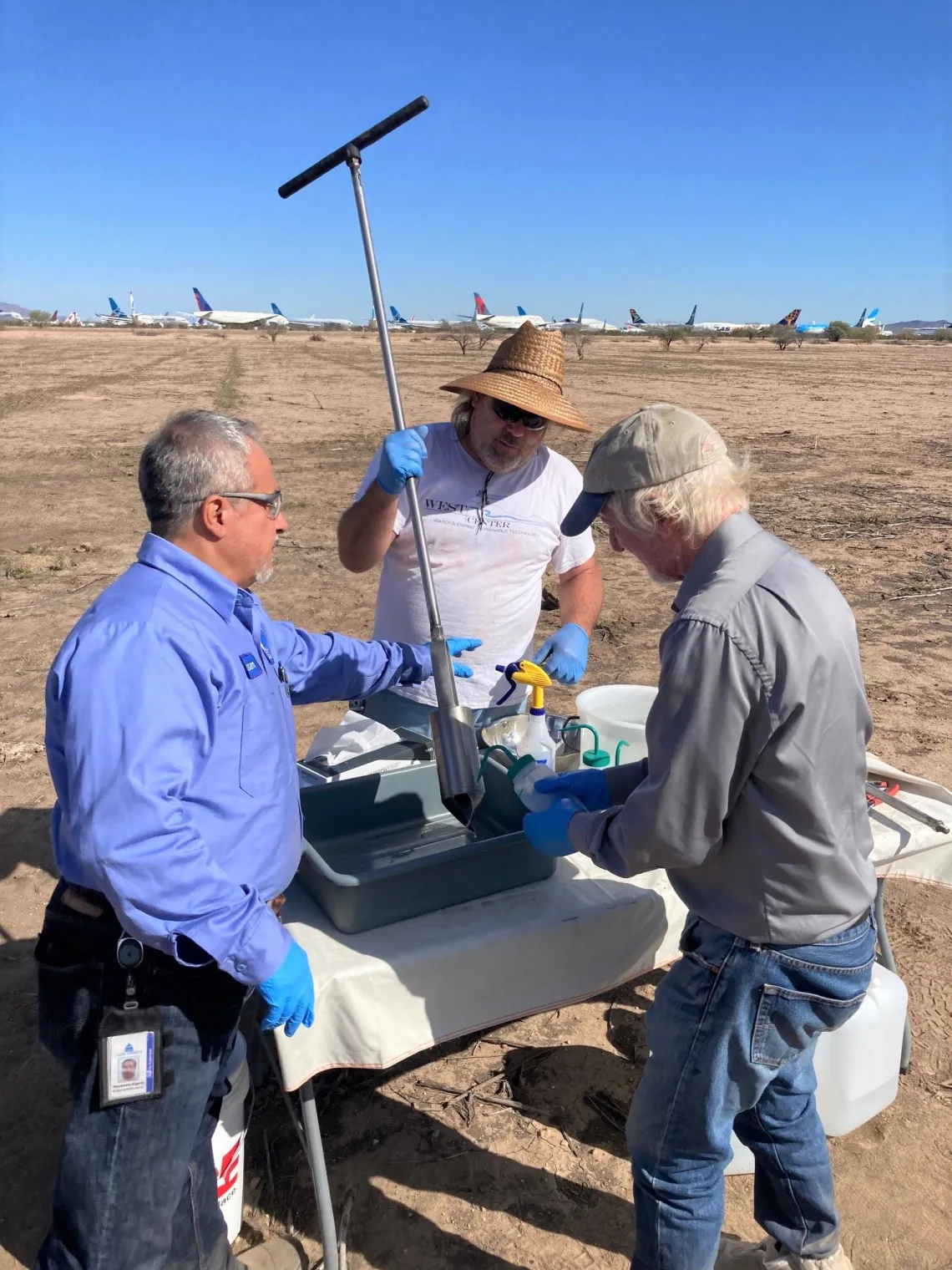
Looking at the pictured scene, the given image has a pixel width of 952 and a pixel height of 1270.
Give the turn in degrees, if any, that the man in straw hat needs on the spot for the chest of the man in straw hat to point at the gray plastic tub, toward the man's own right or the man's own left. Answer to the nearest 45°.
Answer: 0° — they already face it

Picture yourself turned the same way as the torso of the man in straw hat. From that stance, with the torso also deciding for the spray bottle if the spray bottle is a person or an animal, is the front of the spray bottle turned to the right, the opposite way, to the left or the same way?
to the right

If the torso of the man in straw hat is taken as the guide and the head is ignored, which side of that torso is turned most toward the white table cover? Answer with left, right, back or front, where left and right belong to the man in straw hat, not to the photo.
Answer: front

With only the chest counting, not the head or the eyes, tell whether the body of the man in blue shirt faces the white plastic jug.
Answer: yes

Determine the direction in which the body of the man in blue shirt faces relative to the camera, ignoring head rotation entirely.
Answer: to the viewer's right

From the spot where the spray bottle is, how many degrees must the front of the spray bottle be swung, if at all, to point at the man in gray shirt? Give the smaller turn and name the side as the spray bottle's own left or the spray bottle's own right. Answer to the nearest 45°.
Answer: approximately 135° to the spray bottle's own left

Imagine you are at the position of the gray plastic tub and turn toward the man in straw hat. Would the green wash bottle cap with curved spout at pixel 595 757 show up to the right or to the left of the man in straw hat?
right

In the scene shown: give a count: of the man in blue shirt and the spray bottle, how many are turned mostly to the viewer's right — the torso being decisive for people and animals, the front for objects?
1

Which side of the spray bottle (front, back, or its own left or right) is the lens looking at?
left

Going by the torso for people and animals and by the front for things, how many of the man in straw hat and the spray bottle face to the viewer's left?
1
